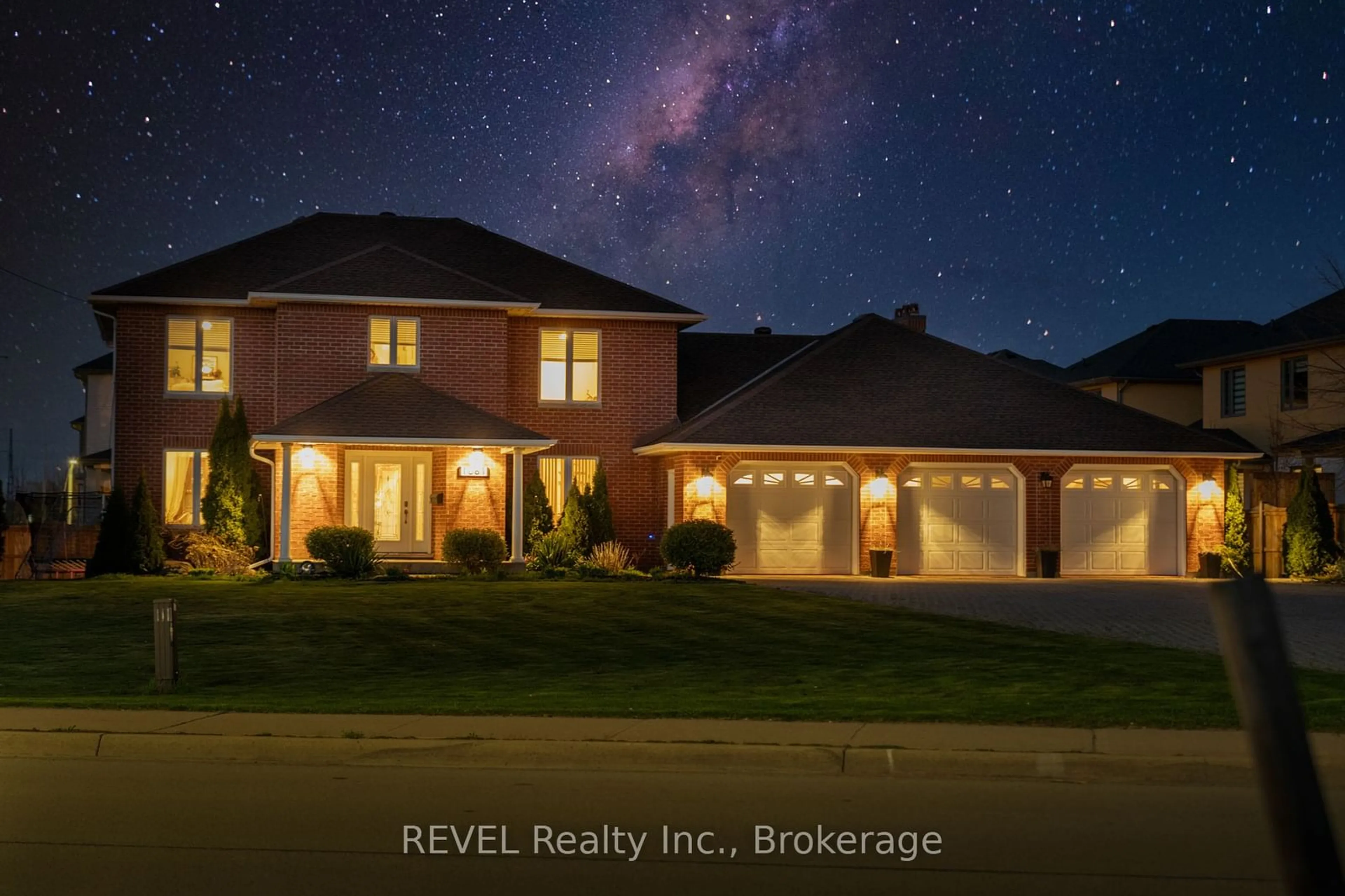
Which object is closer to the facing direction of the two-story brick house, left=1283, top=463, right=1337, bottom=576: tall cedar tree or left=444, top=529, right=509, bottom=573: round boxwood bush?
the round boxwood bush

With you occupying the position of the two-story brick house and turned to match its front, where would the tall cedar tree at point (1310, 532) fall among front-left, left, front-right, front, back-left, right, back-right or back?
left

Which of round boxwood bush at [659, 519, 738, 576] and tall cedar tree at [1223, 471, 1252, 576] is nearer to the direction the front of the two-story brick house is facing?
the round boxwood bush

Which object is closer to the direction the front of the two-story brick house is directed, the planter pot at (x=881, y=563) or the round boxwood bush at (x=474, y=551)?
the round boxwood bush

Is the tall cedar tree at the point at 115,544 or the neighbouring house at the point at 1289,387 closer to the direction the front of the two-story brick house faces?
the tall cedar tree

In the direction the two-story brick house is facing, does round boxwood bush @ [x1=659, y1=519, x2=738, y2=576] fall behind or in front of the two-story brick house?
in front

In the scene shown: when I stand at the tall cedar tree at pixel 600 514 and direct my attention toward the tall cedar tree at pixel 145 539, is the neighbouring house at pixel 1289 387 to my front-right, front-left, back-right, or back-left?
back-right

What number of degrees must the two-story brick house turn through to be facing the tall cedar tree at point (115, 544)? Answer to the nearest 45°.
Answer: approximately 90° to its right

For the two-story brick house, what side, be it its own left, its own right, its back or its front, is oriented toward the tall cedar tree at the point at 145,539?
right

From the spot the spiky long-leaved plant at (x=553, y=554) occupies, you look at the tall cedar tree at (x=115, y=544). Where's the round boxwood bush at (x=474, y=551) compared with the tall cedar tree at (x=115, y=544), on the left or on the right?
left

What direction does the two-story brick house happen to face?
toward the camera
